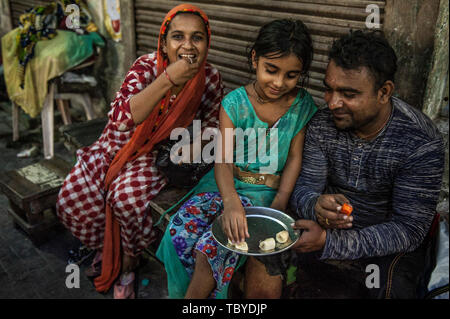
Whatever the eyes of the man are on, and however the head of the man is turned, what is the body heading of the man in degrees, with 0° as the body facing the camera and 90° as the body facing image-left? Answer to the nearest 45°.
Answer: approximately 45°

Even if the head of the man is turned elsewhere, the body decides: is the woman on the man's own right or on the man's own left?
on the man's own right

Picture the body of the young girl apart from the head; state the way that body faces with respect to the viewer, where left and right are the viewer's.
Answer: facing the viewer

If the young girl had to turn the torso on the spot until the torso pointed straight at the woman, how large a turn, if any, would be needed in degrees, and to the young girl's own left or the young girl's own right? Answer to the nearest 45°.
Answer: approximately 135° to the young girl's own right

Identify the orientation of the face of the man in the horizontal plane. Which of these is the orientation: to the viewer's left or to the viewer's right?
to the viewer's left

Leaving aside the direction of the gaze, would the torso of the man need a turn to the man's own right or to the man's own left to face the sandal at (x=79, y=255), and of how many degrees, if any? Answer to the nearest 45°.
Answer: approximately 45° to the man's own right
